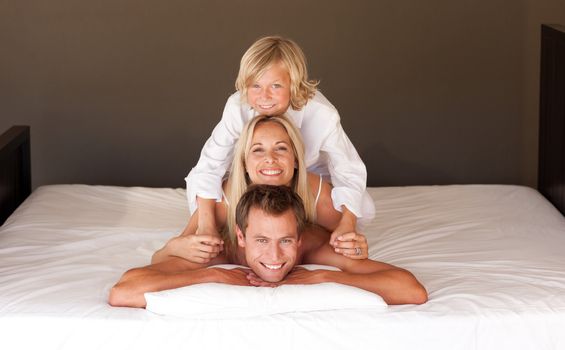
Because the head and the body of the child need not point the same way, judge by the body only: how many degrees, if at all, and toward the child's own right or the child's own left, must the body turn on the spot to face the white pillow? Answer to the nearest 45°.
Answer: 0° — they already face it

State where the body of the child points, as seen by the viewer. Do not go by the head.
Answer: toward the camera
